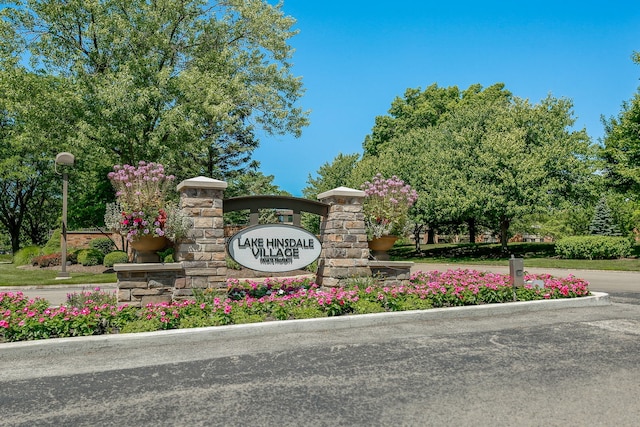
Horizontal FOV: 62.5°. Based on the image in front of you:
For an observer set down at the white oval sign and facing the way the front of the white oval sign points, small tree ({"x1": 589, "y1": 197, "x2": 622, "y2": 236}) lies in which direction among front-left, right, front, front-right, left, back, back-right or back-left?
back-left

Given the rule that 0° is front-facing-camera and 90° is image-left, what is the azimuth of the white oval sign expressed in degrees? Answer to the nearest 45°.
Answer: approximately 0°

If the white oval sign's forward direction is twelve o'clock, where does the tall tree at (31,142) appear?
The tall tree is roughly at 5 o'clock from the white oval sign.

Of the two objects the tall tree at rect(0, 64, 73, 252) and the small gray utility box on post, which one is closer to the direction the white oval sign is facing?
the small gray utility box on post

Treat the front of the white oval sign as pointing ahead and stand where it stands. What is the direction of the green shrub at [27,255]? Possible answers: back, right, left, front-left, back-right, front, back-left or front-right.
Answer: back-right

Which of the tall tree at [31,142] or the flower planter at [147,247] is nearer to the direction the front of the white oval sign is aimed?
the flower planter

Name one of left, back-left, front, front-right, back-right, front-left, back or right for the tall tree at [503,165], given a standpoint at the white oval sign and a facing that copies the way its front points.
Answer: back-left

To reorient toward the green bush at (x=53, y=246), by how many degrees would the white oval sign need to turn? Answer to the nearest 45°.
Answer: approximately 135° to its right

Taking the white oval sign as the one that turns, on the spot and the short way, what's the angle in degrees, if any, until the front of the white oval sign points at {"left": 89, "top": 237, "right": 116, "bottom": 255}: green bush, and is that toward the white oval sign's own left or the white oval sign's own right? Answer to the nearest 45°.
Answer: approximately 135° to the white oval sign's own right

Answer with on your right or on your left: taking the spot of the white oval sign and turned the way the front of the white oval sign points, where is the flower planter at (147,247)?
on your right

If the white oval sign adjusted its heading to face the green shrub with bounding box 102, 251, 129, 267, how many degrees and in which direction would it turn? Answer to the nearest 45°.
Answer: approximately 135° to its right

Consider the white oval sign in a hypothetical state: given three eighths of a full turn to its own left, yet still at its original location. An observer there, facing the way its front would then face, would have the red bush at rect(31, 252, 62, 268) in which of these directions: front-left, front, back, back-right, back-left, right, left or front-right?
left
